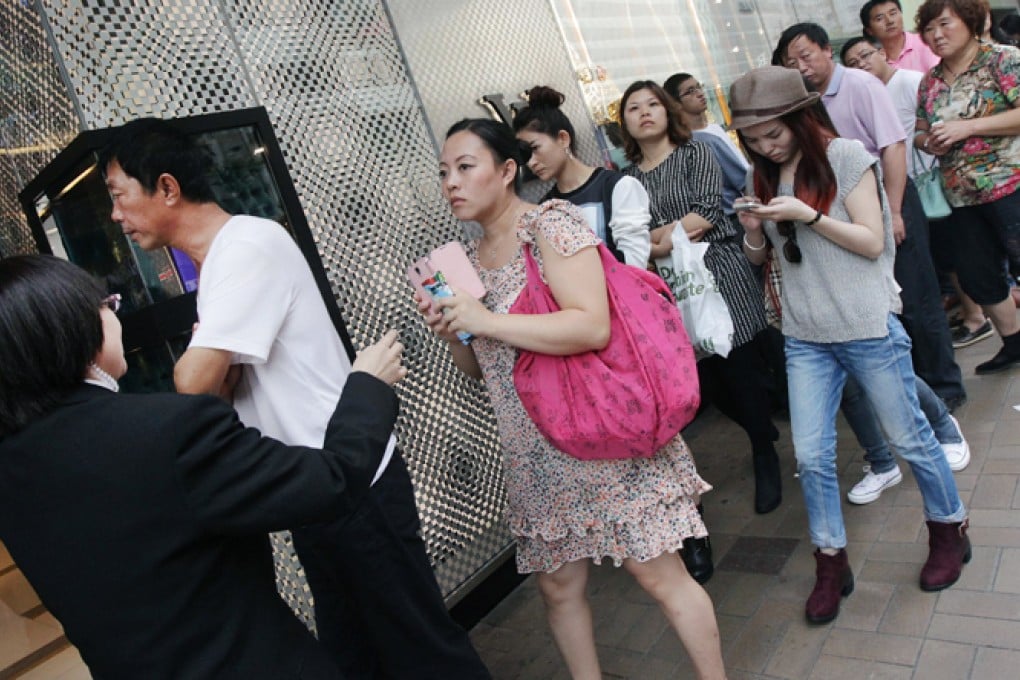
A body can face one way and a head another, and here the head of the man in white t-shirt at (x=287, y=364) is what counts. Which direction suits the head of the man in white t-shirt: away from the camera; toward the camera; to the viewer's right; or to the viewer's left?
to the viewer's left

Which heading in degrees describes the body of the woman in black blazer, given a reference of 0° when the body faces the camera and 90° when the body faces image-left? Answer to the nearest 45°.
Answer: approximately 225°

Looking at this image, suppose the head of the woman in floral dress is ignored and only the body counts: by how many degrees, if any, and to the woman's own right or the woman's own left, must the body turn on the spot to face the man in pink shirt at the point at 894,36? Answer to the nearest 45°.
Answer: approximately 180°

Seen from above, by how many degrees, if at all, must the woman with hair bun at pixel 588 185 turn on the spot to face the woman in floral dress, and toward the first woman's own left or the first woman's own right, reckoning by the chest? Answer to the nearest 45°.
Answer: approximately 45° to the first woman's own left

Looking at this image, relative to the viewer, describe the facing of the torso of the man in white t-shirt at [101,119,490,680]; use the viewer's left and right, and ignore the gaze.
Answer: facing to the left of the viewer

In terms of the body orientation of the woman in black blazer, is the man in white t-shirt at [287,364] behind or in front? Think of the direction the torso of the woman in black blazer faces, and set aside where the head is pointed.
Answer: in front

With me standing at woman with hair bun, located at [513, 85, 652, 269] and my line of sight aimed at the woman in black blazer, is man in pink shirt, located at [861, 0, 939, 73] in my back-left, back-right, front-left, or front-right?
back-left

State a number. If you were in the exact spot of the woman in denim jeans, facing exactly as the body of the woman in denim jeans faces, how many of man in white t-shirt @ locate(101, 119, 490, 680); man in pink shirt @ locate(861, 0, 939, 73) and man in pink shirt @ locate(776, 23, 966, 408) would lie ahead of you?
1

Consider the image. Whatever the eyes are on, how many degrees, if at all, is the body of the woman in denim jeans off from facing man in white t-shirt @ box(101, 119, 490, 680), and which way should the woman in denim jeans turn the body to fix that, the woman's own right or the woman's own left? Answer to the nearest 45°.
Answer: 0° — they already face them

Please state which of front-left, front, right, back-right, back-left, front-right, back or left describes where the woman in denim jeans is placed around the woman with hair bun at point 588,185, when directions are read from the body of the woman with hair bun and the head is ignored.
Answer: left

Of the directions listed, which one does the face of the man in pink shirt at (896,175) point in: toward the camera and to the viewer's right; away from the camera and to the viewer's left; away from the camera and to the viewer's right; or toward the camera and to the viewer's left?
toward the camera and to the viewer's left
